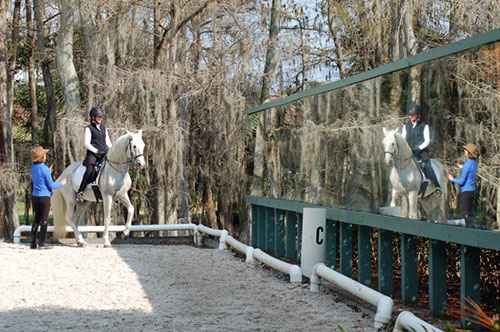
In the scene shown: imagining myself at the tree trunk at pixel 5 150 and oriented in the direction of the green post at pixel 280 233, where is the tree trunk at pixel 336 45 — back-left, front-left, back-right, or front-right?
front-left

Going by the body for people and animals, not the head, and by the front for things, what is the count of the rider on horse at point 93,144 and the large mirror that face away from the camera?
0

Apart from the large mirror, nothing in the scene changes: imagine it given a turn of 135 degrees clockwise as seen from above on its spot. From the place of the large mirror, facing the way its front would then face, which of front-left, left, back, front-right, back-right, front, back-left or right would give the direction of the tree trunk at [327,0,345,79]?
front

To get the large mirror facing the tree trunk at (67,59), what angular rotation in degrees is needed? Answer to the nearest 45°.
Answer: approximately 90° to its right

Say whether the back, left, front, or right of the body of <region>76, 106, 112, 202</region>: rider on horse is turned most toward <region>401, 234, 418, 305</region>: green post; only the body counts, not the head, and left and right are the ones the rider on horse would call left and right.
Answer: front

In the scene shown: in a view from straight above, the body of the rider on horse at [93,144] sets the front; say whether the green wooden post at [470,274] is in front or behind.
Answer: in front

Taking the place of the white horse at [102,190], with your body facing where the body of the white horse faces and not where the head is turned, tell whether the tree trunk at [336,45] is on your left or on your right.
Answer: on your left

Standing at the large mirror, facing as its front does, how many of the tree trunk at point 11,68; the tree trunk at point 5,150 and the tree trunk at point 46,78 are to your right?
3

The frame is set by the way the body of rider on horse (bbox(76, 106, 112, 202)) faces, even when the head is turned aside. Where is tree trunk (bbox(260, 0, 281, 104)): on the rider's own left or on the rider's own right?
on the rider's own left

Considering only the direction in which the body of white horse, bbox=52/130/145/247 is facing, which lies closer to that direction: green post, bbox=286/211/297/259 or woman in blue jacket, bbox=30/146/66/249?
the green post

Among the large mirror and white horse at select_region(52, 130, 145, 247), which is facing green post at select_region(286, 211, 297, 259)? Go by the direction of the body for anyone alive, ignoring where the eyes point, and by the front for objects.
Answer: the white horse

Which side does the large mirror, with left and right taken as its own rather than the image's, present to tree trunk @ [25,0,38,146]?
right

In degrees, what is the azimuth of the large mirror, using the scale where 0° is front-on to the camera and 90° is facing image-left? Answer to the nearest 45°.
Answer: approximately 45°

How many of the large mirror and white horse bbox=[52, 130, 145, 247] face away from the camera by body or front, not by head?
0

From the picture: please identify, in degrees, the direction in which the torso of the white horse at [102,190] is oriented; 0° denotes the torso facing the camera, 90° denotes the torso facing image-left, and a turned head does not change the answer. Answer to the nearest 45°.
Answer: approximately 315°

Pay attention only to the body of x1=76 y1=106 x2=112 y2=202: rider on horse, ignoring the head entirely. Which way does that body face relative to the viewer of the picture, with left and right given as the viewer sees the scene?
facing the viewer and to the right of the viewer
